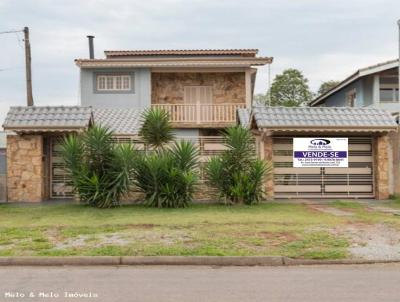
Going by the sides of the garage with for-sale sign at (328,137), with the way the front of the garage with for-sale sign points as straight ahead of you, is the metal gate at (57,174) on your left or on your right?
on your right

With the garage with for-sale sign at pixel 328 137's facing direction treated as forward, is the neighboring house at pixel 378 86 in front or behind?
behind

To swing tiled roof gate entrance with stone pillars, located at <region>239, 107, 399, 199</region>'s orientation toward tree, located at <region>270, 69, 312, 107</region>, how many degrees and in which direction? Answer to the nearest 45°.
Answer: approximately 180°

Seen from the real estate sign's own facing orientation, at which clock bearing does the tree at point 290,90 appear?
The tree is roughly at 6 o'clock from the real estate sign.

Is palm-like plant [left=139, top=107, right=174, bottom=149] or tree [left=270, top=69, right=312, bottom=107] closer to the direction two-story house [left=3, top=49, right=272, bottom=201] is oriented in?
the palm-like plant

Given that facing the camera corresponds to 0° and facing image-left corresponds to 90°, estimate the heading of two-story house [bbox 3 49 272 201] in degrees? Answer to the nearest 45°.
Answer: approximately 0°

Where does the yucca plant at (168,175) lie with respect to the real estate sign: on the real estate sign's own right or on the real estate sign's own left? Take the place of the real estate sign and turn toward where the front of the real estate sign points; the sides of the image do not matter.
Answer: on the real estate sign's own right
